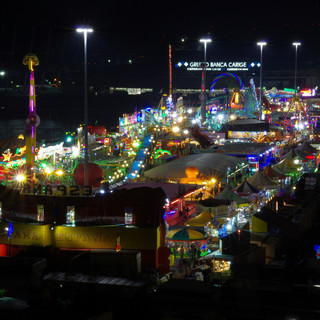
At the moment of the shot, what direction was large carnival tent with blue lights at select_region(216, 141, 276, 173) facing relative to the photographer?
facing the viewer and to the right of the viewer

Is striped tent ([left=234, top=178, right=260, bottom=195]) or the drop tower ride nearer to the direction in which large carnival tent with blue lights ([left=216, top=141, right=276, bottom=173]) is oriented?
the striped tent

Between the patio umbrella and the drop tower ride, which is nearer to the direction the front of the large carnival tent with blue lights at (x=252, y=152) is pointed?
the patio umbrella

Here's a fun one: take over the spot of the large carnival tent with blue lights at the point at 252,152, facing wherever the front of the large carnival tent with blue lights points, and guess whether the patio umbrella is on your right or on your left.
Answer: on your right

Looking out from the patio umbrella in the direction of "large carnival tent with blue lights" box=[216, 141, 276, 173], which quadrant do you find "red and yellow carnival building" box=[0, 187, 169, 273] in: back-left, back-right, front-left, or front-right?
back-left
